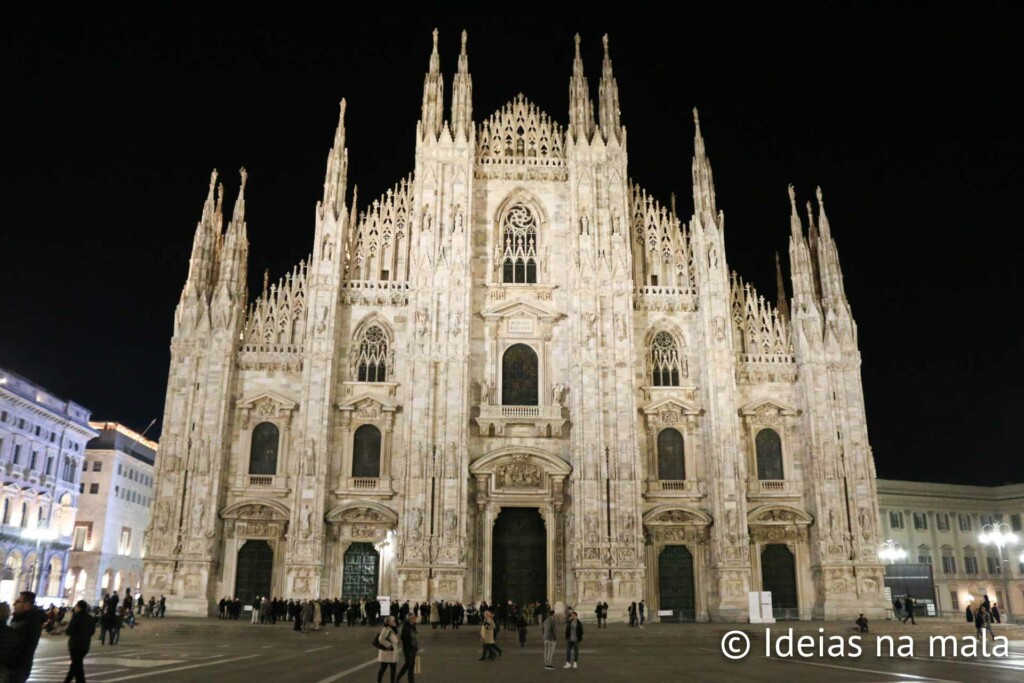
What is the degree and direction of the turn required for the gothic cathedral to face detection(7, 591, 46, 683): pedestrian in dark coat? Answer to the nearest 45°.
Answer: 0° — it already faces them

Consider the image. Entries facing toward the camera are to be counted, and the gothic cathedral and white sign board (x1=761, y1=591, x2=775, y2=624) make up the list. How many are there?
2

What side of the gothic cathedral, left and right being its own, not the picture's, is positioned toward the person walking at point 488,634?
front

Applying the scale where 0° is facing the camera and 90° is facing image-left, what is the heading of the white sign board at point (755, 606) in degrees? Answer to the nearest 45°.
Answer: approximately 0°

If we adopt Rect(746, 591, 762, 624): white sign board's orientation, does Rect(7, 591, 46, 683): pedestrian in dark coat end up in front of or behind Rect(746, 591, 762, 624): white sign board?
in front

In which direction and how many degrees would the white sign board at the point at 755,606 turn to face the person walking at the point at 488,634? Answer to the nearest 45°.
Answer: approximately 45° to its right

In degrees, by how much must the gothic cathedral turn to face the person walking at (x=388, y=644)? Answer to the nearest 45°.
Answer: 0° — it already faces them

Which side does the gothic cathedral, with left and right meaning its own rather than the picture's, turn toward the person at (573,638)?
front

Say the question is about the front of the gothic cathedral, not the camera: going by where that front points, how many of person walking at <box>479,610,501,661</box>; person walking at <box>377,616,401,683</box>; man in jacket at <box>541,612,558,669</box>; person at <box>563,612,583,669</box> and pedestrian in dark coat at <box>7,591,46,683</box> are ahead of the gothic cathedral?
5

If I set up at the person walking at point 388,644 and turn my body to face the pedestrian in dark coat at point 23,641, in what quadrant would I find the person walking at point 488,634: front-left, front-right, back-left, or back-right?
back-right
